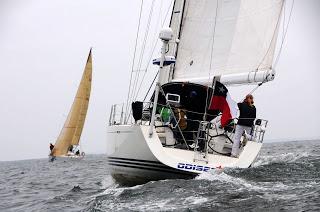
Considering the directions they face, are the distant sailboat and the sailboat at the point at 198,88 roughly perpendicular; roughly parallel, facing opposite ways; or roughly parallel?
roughly perpendicular

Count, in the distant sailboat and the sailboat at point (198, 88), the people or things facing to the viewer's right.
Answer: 0
